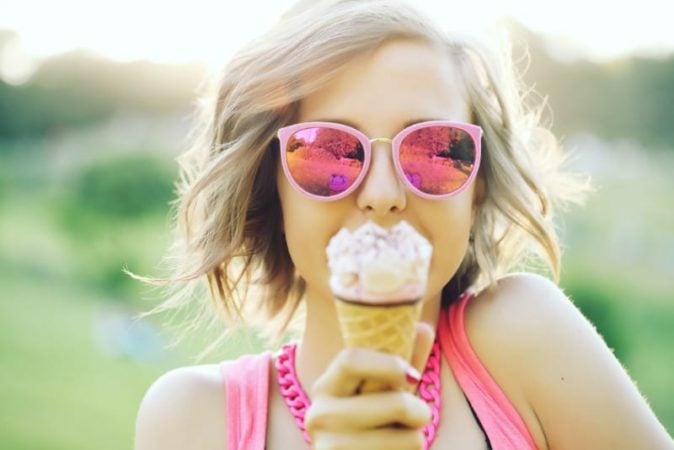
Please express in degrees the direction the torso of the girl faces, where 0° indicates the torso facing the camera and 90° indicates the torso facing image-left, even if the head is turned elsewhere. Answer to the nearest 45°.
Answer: approximately 0°
